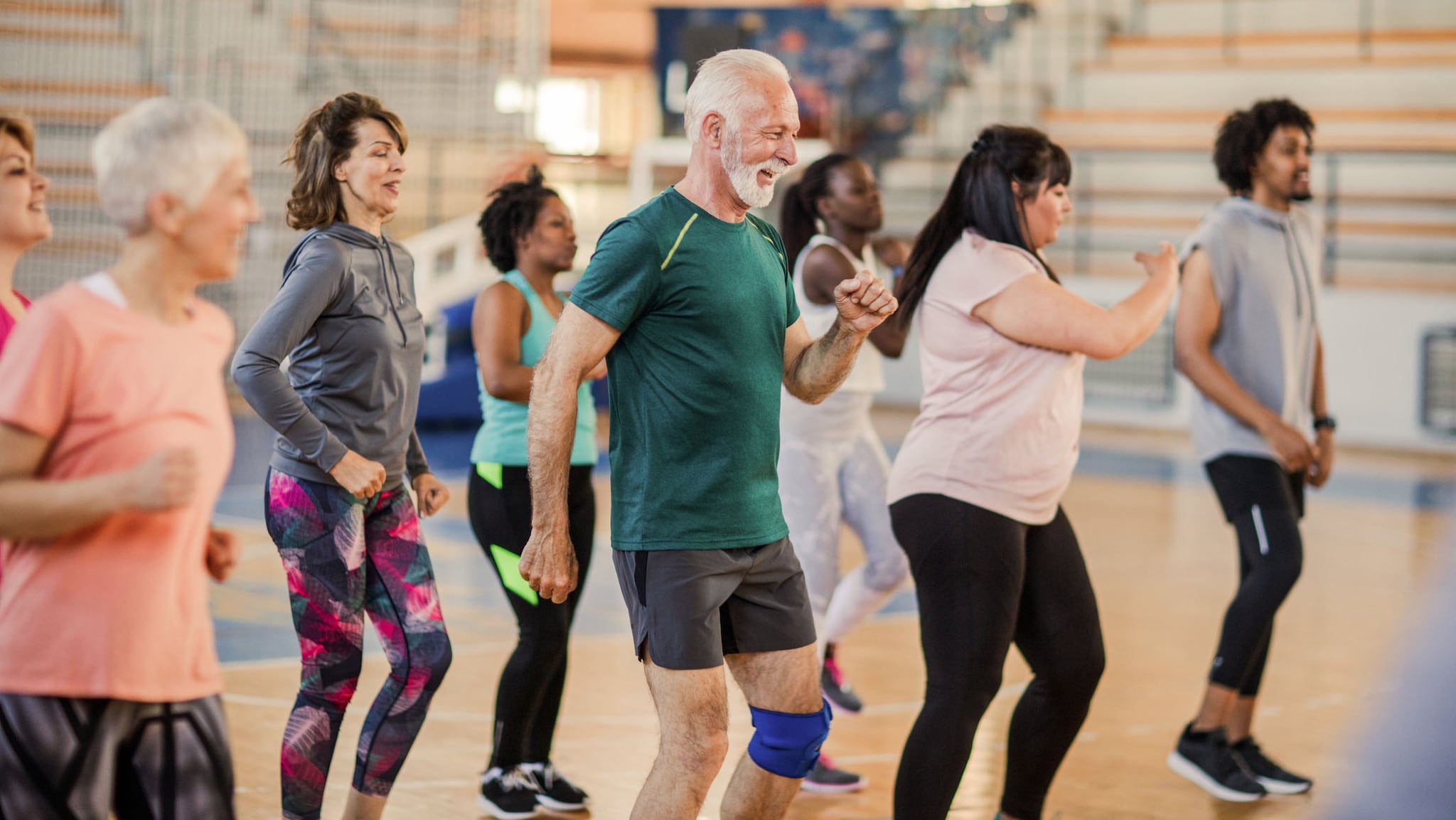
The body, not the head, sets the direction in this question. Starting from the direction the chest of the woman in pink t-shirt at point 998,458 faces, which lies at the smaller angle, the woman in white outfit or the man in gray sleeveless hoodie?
the man in gray sleeveless hoodie

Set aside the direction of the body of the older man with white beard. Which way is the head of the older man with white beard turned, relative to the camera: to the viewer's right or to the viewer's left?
to the viewer's right

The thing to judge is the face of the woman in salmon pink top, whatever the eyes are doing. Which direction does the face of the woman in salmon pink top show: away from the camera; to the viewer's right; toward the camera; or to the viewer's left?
to the viewer's right

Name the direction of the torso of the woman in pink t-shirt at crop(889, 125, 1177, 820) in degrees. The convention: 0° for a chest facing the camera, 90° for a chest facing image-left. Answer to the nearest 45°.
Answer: approximately 270°

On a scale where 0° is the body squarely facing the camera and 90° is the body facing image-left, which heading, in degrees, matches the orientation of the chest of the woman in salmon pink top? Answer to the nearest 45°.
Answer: approximately 315°

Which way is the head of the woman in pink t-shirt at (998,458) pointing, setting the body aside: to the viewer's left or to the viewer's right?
to the viewer's right

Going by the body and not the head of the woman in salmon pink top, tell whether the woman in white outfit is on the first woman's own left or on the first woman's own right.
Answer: on the first woman's own left

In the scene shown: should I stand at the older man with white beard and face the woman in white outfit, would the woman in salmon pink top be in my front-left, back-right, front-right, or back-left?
back-left

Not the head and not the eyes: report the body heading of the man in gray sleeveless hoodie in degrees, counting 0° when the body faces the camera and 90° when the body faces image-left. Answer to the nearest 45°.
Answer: approximately 315°

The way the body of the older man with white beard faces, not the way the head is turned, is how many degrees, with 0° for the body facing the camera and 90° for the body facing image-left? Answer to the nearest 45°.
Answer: approximately 315°
